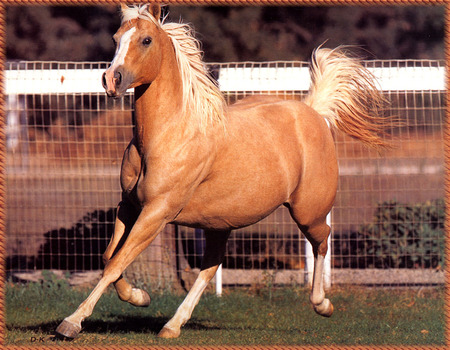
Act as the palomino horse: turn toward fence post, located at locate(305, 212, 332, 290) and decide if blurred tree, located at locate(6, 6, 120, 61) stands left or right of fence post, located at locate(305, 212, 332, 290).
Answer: left

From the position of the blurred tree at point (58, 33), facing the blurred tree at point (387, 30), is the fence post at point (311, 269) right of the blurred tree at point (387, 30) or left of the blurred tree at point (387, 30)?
right

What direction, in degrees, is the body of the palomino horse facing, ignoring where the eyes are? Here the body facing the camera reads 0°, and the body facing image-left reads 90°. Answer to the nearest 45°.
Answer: approximately 45°

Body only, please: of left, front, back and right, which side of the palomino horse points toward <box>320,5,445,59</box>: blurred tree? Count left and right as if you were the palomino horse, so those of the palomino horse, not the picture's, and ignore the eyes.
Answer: back
